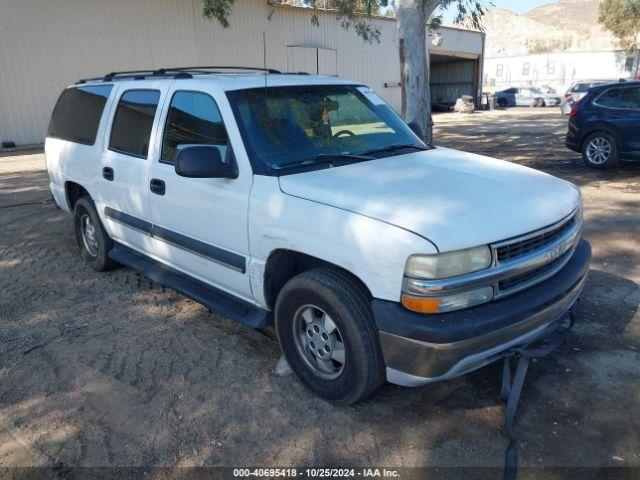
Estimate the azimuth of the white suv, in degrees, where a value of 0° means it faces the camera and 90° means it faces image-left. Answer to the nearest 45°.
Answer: approximately 315°

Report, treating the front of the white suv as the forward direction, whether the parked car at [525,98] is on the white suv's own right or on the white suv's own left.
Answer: on the white suv's own left

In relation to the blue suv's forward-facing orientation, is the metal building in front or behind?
behind

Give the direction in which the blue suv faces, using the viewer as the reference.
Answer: facing to the right of the viewer

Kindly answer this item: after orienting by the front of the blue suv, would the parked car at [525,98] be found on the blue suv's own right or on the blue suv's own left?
on the blue suv's own left

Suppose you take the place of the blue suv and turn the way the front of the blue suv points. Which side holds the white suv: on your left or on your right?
on your right

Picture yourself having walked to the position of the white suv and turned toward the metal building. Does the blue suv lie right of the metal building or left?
right

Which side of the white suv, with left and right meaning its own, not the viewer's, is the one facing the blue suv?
left
